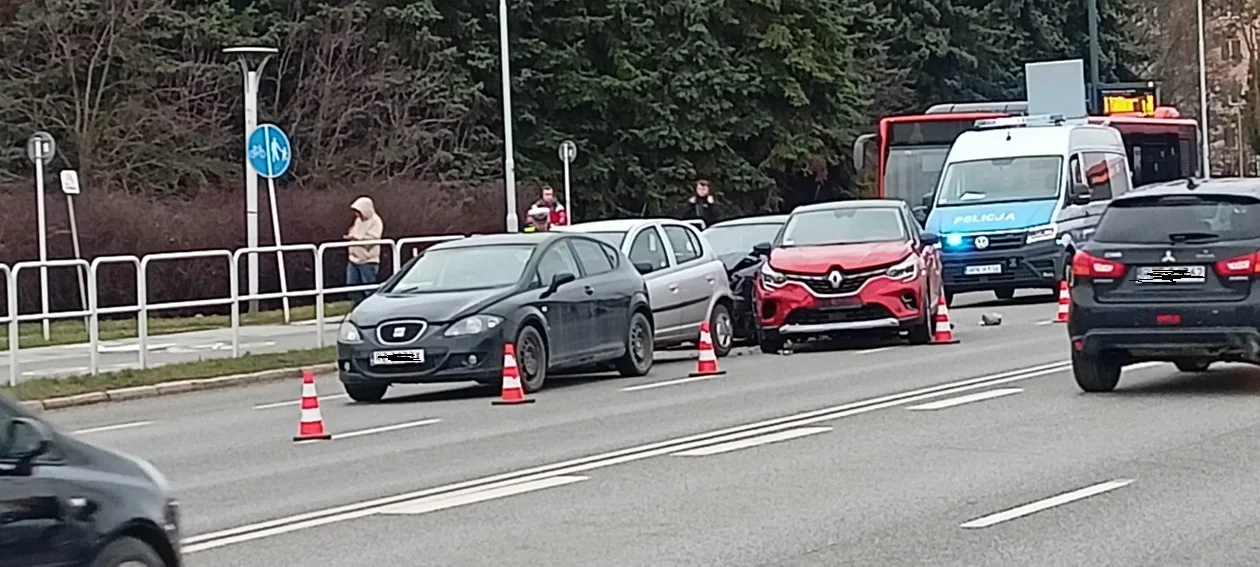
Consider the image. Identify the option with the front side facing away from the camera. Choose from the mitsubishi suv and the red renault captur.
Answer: the mitsubishi suv

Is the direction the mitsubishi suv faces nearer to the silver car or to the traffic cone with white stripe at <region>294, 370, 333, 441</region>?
the silver car

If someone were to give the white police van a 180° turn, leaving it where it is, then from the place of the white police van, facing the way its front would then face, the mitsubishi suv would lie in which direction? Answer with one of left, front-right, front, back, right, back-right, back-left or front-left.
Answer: back-right

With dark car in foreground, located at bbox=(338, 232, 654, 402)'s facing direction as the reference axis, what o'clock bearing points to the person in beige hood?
The person in beige hood is roughly at 4 o'clock from the dark car in foreground.

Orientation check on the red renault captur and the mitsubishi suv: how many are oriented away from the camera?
1

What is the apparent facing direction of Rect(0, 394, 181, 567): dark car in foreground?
to the viewer's right

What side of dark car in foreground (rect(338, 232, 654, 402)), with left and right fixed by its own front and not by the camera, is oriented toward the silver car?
back

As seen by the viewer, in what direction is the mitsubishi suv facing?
away from the camera
